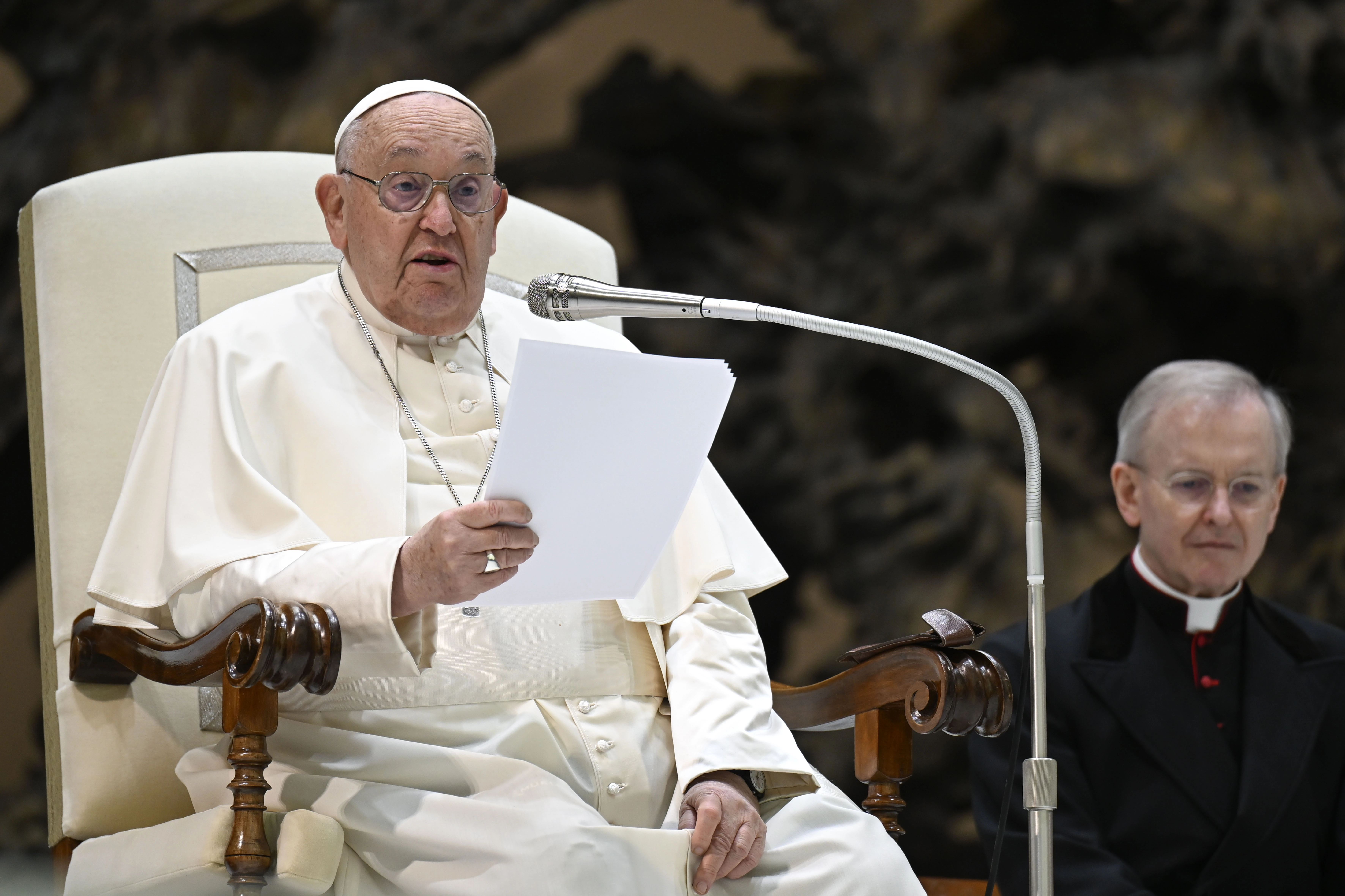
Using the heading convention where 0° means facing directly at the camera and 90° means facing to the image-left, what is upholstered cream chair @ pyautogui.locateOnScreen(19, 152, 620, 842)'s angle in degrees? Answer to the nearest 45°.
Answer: approximately 315°

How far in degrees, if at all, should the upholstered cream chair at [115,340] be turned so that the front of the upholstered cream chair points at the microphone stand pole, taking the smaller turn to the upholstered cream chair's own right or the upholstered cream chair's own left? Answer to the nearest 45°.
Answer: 0° — it already faces it

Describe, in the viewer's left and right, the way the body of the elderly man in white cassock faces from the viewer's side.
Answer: facing the viewer and to the right of the viewer

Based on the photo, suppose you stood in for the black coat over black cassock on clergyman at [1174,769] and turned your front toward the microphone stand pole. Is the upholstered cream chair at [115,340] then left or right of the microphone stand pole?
right

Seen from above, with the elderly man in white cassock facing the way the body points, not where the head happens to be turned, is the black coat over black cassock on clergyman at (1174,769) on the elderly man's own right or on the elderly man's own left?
on the elderly man's own left

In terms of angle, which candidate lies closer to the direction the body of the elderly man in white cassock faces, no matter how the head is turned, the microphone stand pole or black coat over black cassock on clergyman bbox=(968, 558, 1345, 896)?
the microphone stand pole
